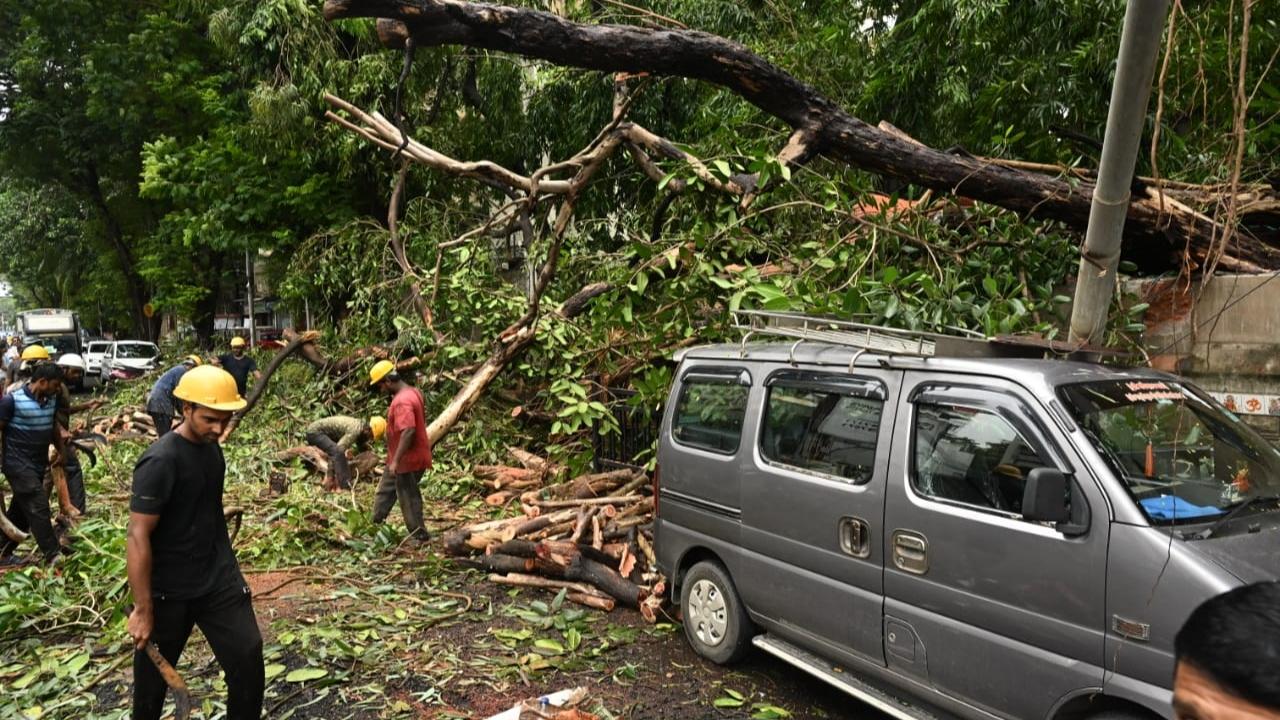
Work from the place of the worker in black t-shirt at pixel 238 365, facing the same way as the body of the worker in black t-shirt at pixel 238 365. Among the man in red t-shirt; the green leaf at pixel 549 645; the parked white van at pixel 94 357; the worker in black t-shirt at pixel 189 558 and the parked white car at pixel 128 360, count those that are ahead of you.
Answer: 3

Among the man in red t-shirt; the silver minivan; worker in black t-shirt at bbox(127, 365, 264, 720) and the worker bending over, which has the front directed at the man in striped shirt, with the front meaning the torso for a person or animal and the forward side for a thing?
the man in red t-shirt

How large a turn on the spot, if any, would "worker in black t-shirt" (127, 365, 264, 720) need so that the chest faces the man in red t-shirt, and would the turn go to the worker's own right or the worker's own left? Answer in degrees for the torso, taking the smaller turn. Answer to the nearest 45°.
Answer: approximately 90° to the worker's own left

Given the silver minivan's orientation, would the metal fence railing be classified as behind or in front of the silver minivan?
behind

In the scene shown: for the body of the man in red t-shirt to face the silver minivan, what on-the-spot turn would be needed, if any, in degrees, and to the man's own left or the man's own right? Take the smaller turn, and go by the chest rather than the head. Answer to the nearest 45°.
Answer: approximately 135° to the man's own left

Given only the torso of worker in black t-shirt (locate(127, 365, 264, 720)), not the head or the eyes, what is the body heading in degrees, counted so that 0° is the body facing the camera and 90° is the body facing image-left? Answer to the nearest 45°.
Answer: approximately 315°

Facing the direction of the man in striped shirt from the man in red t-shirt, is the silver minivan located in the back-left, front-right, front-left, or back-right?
back-left

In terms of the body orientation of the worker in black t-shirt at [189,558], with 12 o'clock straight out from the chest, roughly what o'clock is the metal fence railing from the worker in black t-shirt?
The metal fence railing is roughly at 9 o'clock from the worker in black t-shirt.

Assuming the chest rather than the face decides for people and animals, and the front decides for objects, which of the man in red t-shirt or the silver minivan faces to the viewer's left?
the man in red t-shirt

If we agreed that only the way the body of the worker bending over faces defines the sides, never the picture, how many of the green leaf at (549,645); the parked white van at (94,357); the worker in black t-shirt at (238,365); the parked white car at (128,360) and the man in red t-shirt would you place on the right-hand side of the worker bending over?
2

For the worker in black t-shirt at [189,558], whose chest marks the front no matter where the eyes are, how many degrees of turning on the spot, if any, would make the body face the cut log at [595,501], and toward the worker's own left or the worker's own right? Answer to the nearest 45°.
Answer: approximately 90° to the worker's own left

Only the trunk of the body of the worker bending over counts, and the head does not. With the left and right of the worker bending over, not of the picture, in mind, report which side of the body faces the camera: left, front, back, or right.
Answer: right
